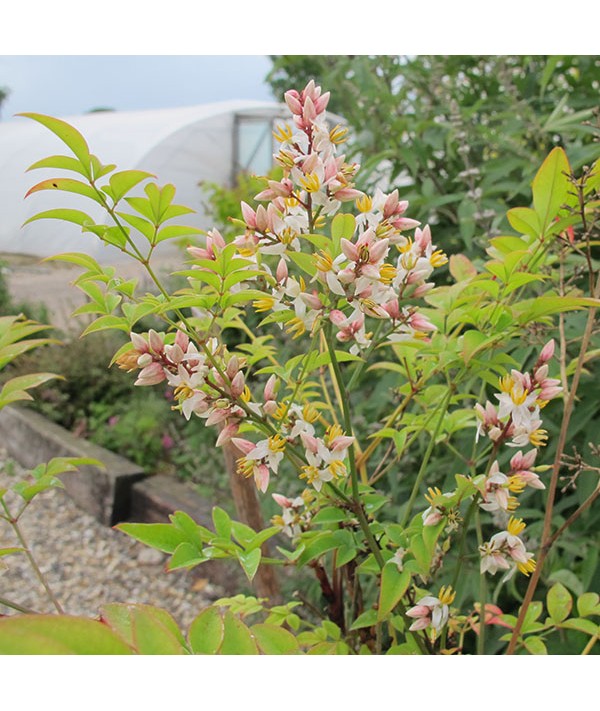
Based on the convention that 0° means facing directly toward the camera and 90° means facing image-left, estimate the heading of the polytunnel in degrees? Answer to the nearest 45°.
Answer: approximately 315°

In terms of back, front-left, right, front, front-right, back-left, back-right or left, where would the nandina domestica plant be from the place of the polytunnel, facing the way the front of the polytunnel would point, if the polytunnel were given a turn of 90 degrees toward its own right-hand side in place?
front-left
